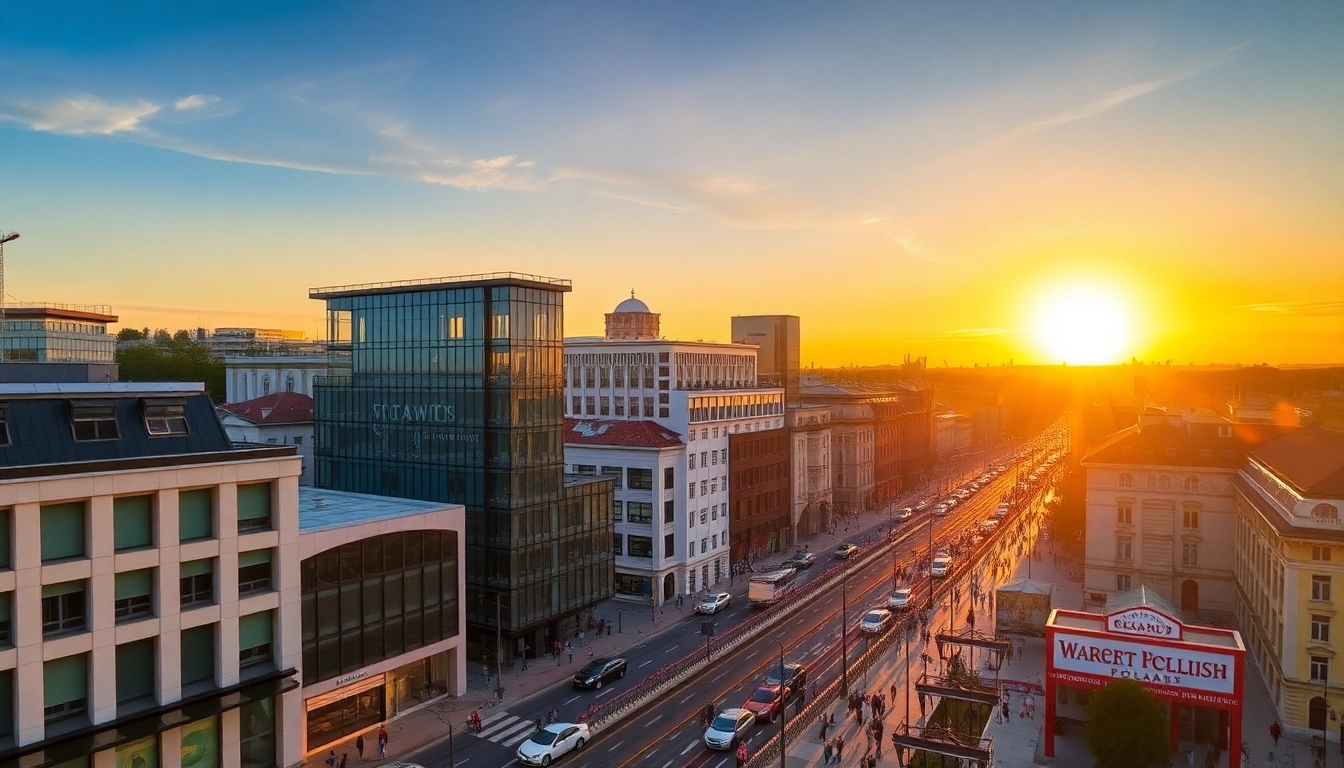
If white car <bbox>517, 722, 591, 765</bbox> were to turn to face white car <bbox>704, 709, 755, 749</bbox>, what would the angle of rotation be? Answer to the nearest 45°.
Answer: approximately 135° to its left

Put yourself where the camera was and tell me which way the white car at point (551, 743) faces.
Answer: facing the viewer and to the left of the viewer

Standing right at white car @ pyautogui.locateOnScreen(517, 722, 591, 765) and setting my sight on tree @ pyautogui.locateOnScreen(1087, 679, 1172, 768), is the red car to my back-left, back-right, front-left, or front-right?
front-left

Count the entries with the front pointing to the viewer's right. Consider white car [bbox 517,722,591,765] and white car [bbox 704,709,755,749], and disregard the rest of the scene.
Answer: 0

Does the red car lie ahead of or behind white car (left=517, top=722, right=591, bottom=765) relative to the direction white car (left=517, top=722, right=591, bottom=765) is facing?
behind
